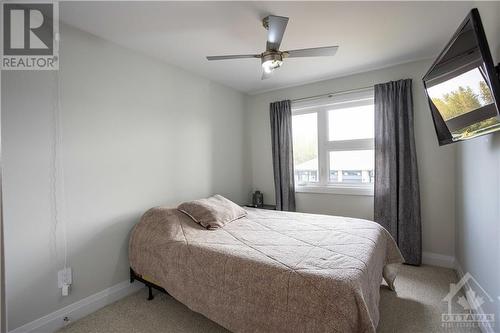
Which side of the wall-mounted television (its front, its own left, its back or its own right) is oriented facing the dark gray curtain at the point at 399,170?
right

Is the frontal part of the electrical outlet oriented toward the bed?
yes

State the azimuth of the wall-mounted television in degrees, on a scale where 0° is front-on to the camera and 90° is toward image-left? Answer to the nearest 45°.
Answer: approximately 45°

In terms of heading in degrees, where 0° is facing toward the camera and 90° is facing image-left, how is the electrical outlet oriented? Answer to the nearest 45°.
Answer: approximately 315°

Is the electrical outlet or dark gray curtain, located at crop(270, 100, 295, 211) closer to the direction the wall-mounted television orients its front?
the electrical outlet

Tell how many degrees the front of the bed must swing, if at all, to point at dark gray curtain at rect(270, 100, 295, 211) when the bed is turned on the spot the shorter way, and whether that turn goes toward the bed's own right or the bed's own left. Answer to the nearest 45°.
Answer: approximately 135° to the bed's own left

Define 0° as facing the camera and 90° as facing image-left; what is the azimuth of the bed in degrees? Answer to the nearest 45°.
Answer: approximately 315°

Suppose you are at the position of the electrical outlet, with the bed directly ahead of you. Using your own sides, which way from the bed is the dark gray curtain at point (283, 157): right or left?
left

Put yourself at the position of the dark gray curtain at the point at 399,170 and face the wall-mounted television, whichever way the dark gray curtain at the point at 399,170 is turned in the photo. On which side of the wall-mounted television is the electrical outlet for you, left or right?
right

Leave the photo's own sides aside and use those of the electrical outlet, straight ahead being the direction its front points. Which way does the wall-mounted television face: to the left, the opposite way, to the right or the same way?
the opposite way

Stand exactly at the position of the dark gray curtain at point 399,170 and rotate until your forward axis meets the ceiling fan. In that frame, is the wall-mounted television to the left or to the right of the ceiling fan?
left
